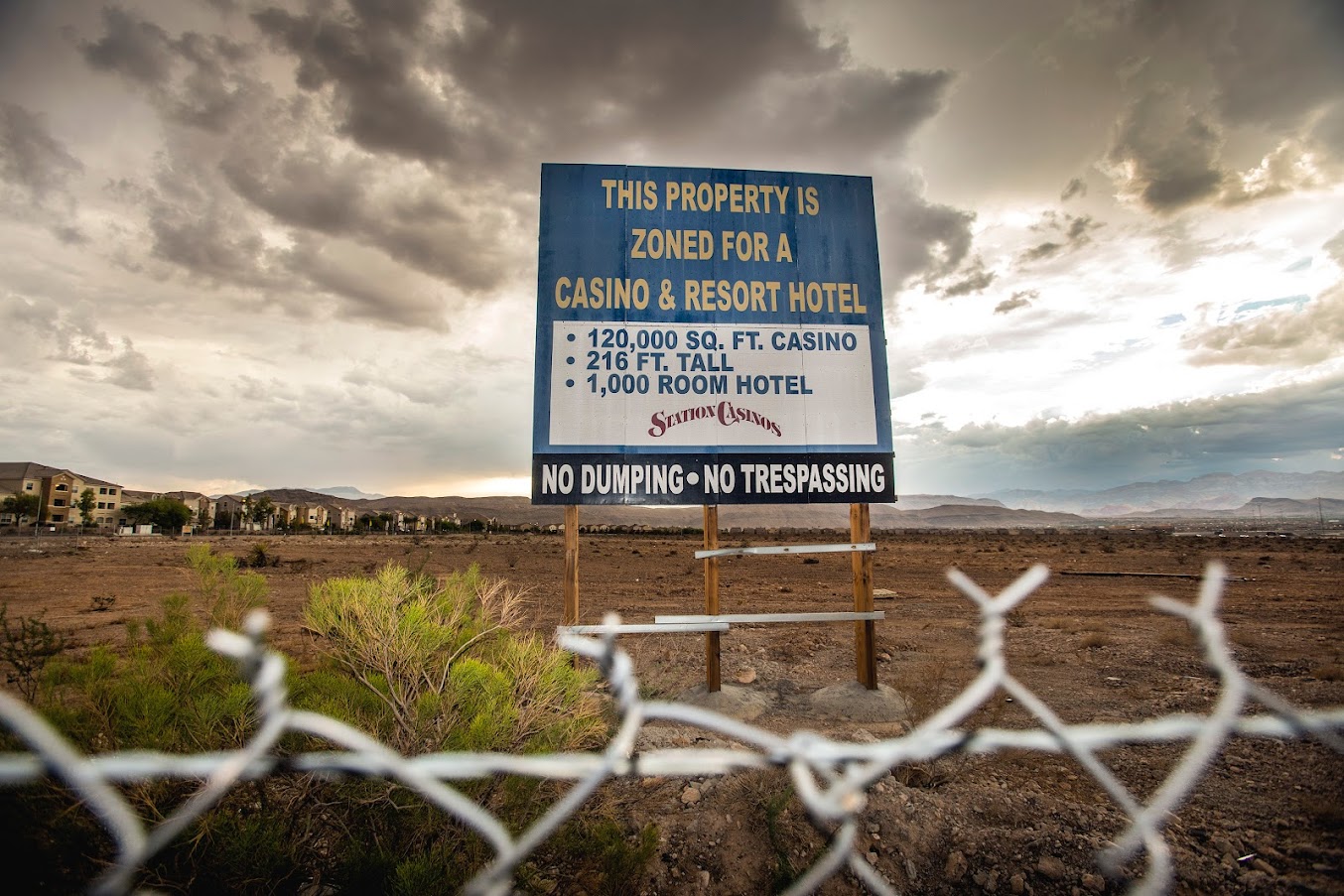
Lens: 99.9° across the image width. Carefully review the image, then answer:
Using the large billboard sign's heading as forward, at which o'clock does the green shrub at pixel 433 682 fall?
The green shrub is roughly at 1 o'clock from the large billboard sign.

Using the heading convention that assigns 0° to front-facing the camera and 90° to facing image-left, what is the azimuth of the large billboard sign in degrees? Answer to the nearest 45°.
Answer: approximately 0°

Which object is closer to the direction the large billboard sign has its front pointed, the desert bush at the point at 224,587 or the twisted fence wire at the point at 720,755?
the twisted fence wire

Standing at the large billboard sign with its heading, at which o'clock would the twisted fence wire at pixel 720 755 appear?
The twisted fence wire is roughly at 12 o'clock from the large billboard sign.
